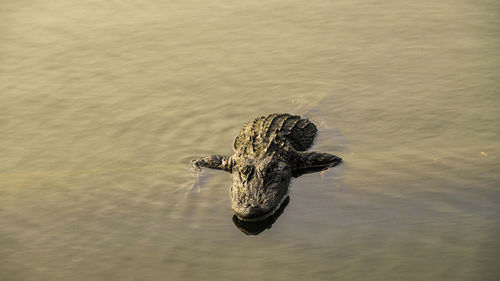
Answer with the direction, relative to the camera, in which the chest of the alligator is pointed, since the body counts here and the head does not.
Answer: toward the camera
